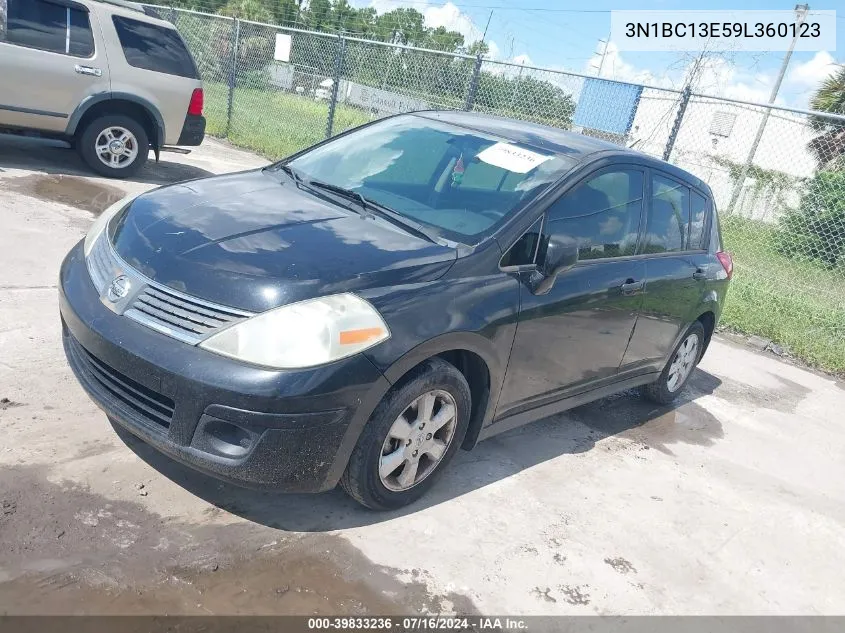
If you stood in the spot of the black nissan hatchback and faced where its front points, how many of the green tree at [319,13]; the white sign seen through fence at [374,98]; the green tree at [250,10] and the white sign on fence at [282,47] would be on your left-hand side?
0

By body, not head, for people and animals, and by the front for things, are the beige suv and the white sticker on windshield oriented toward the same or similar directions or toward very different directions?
same or similar directions

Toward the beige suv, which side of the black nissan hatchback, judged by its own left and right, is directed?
right

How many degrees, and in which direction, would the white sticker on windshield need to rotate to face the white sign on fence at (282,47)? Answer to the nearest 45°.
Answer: approximately 90° to its right

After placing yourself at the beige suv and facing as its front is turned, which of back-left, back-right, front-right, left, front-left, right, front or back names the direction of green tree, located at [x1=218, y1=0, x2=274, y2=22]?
right

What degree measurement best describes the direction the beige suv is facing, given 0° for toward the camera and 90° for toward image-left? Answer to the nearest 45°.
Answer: approximately 90°

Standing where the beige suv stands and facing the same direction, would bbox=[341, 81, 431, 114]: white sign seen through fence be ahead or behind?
behind

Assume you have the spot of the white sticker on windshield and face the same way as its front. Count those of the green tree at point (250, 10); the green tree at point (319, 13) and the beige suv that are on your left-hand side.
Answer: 0

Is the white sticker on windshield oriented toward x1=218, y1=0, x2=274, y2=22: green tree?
no

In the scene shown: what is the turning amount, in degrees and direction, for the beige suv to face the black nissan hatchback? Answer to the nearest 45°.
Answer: approximately 90° to its left

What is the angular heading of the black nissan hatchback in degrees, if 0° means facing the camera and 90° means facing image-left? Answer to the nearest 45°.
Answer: approximately 45°

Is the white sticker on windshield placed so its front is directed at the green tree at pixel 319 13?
no

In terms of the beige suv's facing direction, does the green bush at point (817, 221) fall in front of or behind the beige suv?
behind

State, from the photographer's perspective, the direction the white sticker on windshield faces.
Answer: facing the viewer and to the left of the viewer

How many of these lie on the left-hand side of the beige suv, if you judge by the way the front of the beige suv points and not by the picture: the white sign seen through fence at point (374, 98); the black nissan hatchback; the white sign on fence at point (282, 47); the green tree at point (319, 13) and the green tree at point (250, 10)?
1

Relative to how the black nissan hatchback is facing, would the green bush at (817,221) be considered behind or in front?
behind

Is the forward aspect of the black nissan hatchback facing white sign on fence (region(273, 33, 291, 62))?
no
